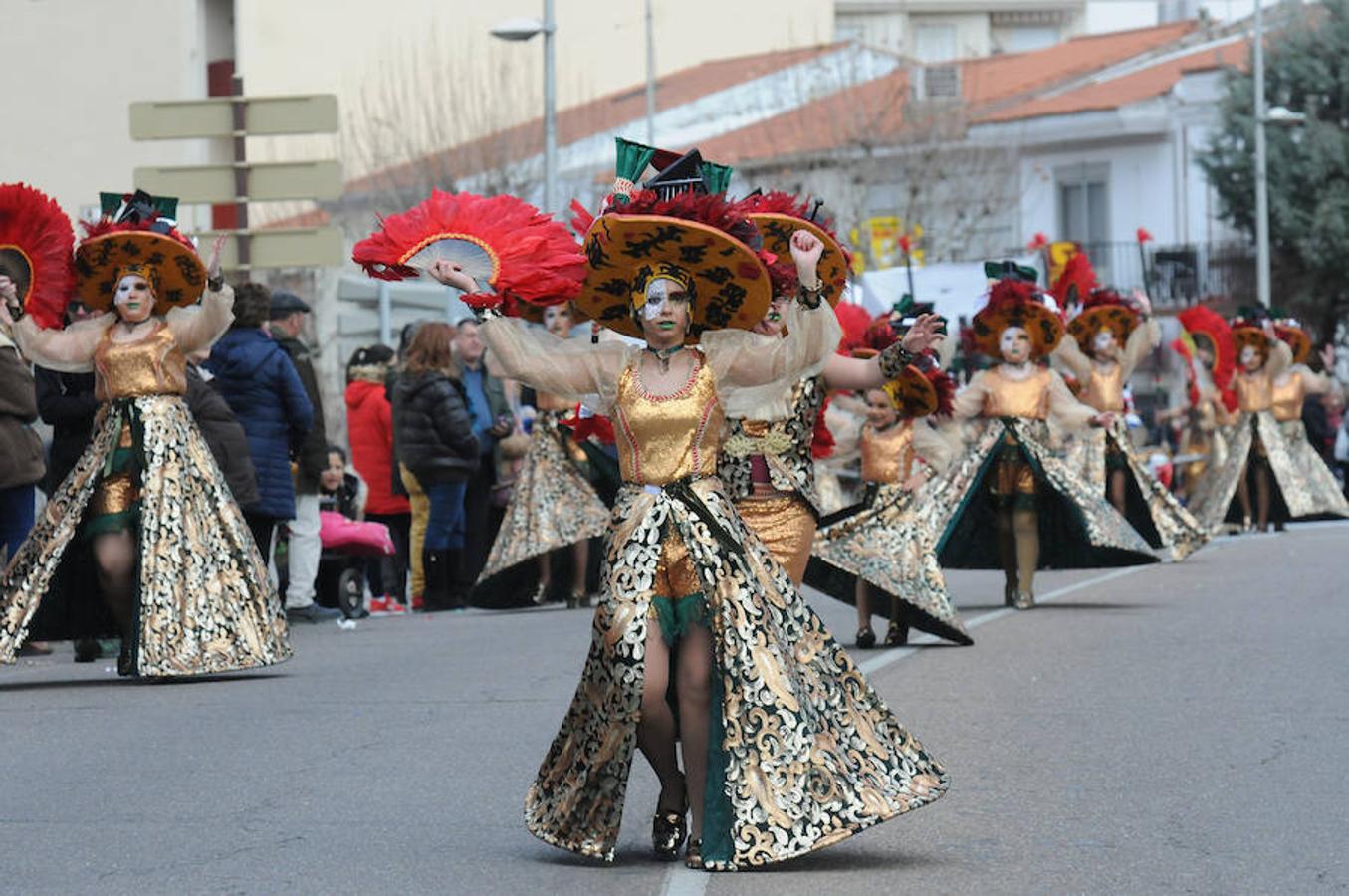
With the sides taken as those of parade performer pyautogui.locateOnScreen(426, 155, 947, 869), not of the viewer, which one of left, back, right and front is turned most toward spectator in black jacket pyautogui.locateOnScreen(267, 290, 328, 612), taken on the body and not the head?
back

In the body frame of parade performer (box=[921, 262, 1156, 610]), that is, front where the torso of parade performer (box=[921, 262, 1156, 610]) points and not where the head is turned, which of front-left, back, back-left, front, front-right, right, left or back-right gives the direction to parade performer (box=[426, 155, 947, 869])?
front

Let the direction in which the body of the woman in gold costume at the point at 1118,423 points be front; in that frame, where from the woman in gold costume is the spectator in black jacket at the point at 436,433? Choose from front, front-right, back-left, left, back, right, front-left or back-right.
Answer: front-right

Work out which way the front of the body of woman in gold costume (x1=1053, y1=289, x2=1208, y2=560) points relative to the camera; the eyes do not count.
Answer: toward the camera

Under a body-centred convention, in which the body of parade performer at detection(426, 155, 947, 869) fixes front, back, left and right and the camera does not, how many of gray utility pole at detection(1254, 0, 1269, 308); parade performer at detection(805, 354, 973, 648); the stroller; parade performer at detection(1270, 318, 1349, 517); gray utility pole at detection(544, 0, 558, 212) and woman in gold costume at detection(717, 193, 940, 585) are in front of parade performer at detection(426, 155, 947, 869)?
0

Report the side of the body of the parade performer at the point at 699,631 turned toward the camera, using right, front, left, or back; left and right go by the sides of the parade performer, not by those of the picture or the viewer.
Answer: front

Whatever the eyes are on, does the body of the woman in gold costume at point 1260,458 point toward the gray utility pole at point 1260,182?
no

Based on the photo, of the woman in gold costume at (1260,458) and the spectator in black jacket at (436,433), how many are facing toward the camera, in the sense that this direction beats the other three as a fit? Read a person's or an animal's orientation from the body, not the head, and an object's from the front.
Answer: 1

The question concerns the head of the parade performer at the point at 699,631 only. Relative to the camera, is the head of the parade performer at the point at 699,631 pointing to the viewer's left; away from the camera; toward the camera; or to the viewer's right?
toward the camera

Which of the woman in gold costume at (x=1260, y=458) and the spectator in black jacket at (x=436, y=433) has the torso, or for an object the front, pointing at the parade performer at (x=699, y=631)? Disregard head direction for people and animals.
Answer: the woman in gold costume

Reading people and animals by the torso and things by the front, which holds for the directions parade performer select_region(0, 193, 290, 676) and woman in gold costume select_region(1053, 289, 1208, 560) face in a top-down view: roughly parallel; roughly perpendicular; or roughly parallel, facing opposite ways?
roughly parallel

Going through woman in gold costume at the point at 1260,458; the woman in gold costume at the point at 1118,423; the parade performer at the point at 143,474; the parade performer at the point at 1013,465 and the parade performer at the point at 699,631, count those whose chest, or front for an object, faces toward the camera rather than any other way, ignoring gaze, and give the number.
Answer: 5

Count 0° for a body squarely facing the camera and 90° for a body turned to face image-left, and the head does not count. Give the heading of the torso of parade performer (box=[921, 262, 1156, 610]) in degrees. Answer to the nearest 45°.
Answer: approximately 0°

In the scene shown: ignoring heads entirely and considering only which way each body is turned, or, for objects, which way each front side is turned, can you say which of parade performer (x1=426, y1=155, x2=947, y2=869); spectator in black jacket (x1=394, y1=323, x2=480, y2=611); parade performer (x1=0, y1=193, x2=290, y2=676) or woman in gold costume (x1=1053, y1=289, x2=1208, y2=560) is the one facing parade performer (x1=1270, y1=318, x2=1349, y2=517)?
the spectator in black jacket

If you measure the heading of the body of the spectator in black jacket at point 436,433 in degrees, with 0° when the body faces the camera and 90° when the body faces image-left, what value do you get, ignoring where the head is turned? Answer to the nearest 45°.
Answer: approximately 225°
